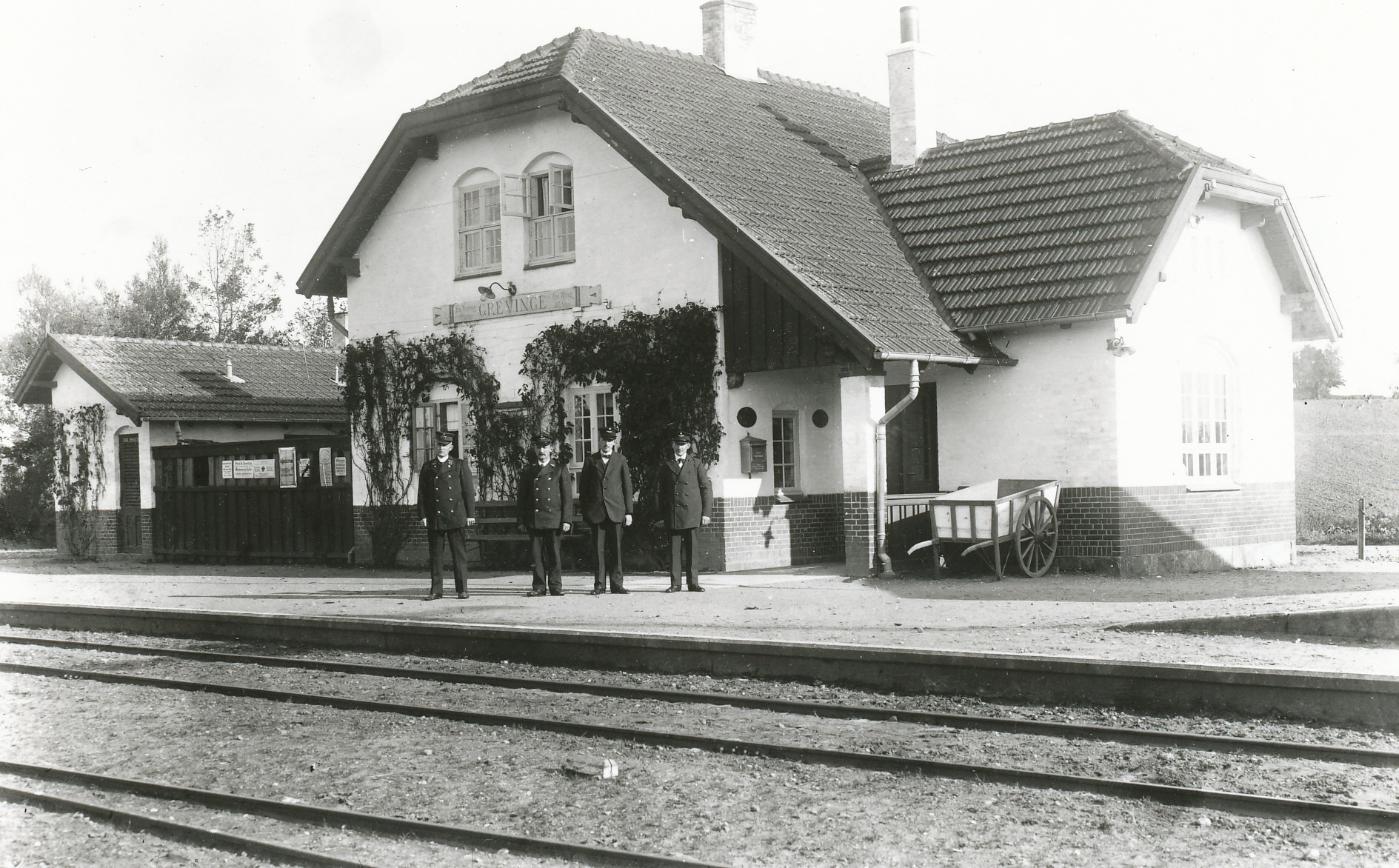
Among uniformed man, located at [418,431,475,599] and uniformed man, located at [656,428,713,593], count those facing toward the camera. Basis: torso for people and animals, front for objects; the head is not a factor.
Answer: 2

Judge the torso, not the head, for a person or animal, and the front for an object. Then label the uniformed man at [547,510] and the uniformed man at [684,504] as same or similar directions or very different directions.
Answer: same or similar directions

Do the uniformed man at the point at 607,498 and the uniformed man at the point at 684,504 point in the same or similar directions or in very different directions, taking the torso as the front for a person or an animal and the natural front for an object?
same or similar directions

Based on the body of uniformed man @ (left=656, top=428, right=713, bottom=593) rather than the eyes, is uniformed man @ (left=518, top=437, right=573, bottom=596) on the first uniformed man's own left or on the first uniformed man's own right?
on the first uniformed man's own right

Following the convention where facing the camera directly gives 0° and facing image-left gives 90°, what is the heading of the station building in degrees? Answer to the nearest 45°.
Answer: approximately 45°

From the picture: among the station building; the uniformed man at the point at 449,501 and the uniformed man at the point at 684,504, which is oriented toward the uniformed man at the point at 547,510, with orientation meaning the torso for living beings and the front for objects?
the station building

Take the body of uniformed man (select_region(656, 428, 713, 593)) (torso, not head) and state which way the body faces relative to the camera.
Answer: toward the camera

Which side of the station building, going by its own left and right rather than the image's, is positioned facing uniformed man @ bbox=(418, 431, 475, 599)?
front

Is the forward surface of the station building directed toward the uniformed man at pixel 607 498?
yes

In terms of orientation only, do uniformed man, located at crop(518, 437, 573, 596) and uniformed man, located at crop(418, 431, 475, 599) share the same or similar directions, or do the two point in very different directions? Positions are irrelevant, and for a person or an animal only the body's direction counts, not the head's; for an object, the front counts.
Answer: same or similar directions

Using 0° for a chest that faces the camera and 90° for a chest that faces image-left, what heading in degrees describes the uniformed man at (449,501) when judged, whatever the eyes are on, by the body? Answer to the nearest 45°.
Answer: approximately 0°

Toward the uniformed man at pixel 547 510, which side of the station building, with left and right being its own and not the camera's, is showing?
front

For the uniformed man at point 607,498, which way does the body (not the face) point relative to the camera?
toward the camera

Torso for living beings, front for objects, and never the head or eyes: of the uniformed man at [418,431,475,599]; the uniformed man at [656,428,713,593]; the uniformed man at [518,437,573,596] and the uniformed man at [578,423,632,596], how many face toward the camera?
4
